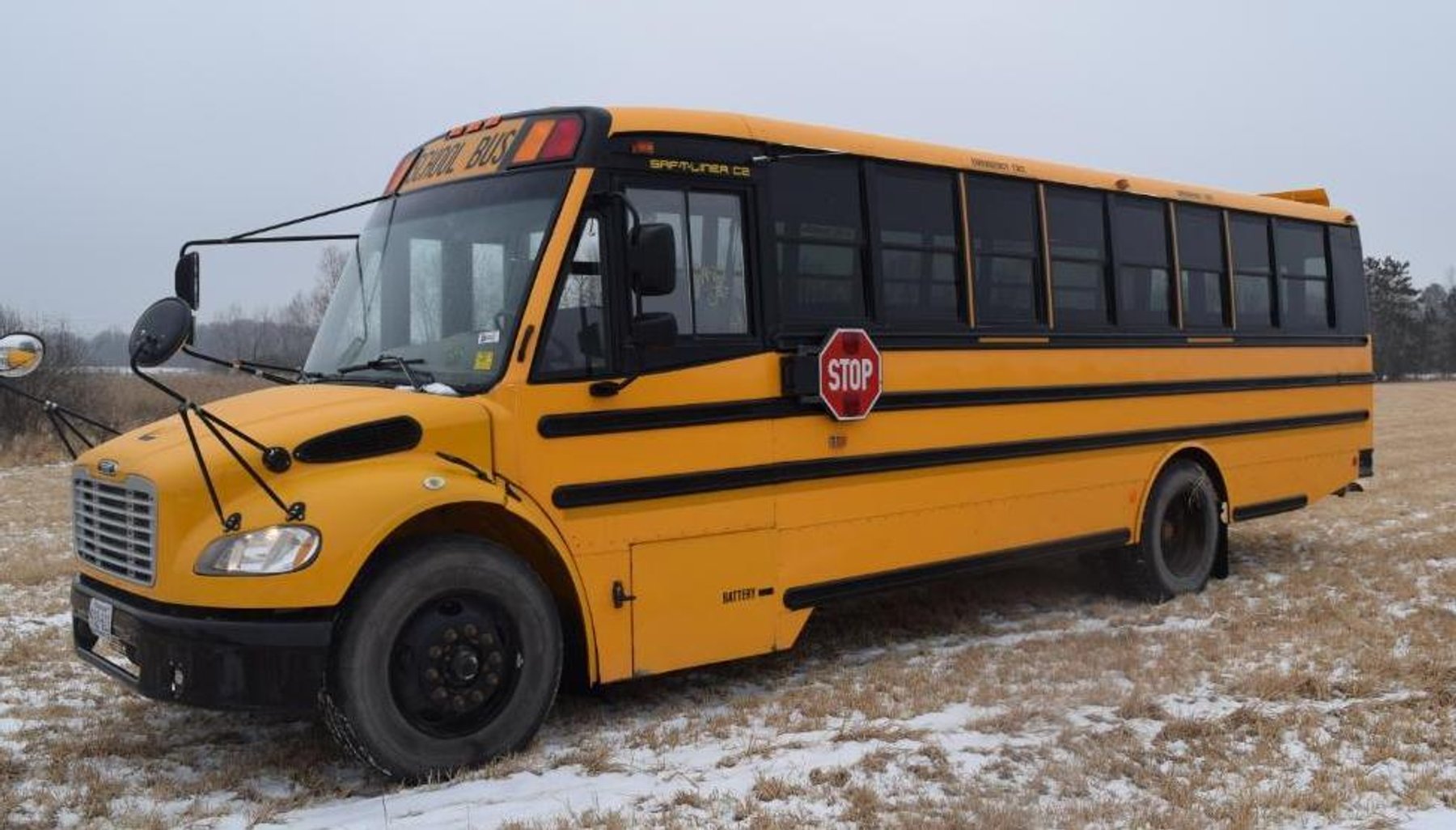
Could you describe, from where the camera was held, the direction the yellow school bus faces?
facing the viewer and to the left of the viewer
